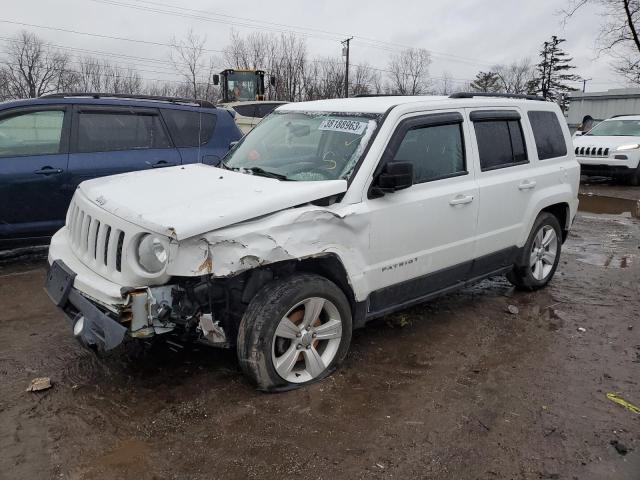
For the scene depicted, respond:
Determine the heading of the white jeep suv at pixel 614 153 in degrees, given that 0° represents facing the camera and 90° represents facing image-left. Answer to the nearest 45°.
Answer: approximately 45°

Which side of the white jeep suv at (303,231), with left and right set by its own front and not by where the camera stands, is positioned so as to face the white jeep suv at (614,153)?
back

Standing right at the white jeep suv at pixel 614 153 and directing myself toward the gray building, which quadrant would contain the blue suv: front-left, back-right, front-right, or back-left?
back-left

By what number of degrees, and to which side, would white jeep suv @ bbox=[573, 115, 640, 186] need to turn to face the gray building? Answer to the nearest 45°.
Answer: approximately 135° to its right

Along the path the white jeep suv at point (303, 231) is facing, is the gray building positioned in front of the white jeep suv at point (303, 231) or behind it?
behind
